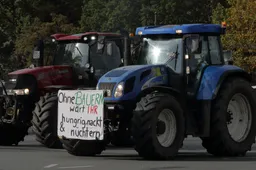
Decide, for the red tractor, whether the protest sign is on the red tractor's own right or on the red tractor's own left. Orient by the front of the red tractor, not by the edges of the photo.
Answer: on the red tractor's own left

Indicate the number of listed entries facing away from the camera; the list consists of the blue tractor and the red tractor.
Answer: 0

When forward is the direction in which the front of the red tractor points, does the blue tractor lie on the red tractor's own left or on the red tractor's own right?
on the red tractor's own left

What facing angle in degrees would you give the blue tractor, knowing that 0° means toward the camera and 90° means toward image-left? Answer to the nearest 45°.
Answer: approximately 45°

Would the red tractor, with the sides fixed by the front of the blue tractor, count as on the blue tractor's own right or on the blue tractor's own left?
on the blue tractor's own right

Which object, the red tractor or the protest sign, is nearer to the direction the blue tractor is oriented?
the protest sign

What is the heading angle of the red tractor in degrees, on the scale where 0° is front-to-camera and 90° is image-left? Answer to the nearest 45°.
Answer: approximately 45°
